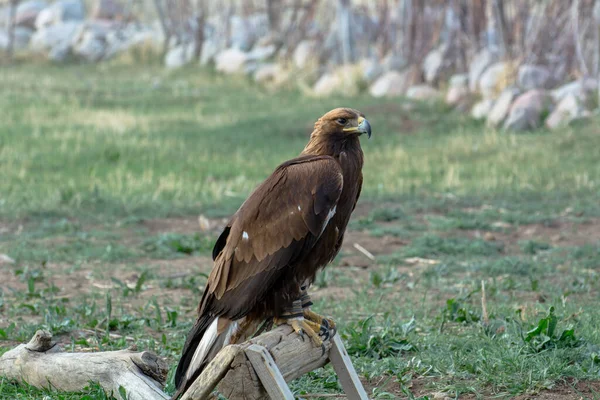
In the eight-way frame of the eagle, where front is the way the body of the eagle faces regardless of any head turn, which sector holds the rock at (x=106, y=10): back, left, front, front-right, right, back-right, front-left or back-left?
left

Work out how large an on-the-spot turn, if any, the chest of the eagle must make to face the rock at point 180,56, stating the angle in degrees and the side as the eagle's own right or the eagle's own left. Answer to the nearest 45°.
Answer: approximately 90° to the eagle's own left

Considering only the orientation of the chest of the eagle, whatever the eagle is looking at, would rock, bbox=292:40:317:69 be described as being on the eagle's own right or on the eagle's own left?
on the eagle's own left

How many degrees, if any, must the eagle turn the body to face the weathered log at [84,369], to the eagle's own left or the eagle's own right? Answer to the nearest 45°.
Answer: approximately 180°

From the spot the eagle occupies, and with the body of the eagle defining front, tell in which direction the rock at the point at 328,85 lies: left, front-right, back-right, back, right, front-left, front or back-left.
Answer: left

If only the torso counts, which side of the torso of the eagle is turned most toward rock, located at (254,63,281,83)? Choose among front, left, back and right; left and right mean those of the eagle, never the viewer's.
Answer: left

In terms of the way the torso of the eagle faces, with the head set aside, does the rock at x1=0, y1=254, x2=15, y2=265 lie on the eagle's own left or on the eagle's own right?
on the eagle's own left

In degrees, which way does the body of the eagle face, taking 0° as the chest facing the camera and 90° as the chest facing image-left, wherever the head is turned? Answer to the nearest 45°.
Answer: approximately 270°

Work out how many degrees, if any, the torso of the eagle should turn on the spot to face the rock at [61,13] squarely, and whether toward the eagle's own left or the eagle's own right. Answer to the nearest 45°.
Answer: approximately 90° to the eagle's own left

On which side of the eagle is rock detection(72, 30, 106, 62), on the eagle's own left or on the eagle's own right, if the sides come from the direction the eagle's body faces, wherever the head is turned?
on the eagle's own left
